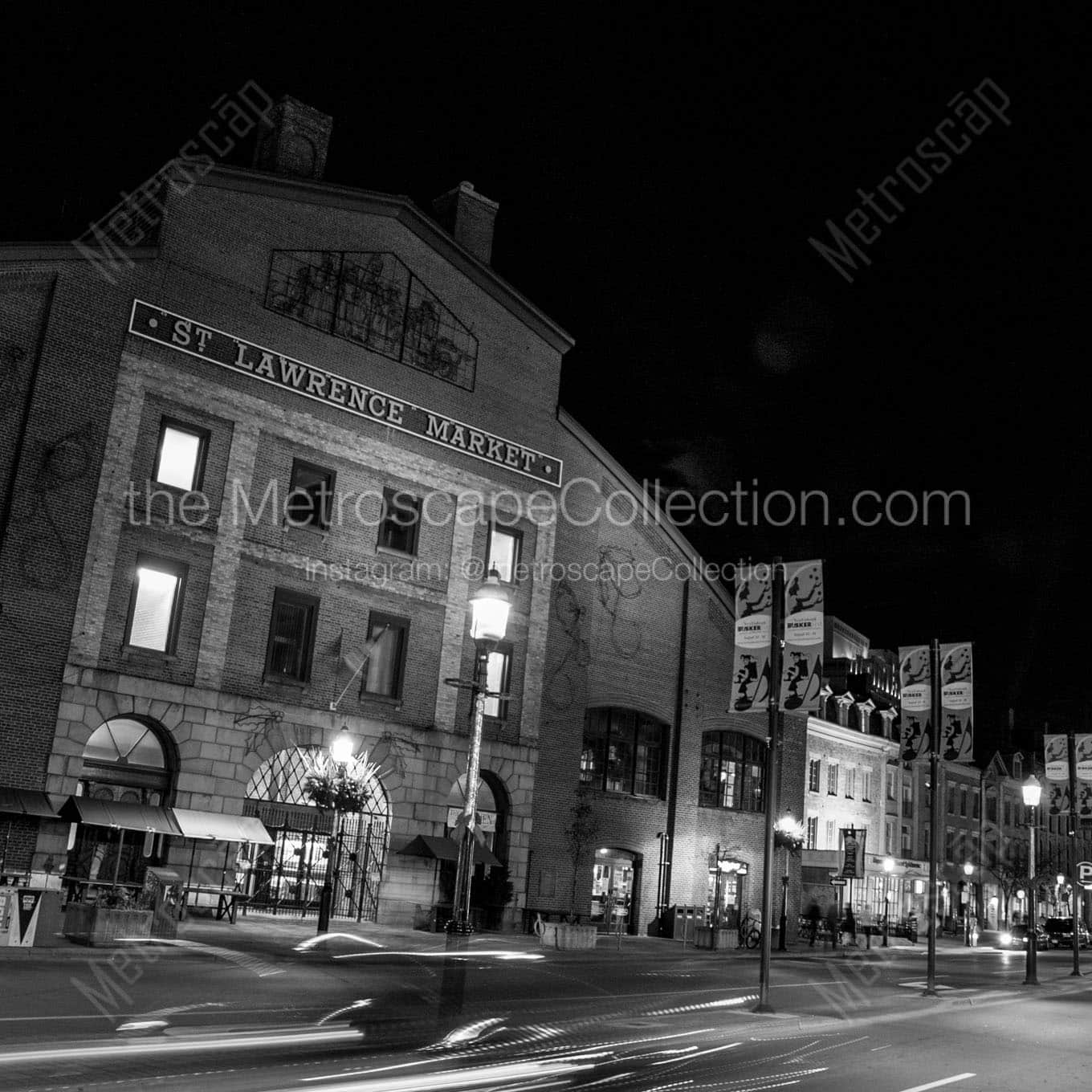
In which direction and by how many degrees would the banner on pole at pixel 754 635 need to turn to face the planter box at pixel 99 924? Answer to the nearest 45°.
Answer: approximately 90° to its right

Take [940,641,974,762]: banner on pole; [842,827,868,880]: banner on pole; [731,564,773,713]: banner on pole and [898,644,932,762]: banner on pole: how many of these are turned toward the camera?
4

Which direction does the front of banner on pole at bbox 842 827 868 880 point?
toward the camera

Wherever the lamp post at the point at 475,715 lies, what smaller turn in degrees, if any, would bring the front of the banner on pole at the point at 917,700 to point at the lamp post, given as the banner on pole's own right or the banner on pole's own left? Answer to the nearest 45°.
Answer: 0° — it already faces it

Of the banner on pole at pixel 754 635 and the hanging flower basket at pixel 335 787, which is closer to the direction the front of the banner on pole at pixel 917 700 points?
the banner on pole

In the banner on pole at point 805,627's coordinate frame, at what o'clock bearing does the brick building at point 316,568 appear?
The brick building is roughly at 4 o'clock from the banner on pole.

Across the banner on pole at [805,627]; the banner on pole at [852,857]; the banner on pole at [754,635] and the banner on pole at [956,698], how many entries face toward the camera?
4

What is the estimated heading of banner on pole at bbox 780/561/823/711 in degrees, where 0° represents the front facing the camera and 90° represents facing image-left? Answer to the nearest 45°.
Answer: approximately 0°

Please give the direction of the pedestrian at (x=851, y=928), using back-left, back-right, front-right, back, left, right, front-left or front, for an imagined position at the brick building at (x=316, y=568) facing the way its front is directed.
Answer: left

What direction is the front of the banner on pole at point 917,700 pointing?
toward the camera

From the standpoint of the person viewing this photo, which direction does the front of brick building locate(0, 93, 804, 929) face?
facing the viewer and to the right of the viewer

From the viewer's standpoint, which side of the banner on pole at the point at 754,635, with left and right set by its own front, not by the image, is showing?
front

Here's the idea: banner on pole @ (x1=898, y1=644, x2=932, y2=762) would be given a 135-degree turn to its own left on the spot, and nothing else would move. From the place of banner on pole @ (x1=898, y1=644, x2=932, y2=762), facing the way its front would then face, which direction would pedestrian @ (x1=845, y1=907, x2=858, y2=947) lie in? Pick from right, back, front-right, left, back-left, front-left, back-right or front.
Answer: front-left

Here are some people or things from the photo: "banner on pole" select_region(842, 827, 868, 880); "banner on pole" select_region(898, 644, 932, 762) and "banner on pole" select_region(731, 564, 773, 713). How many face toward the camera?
3

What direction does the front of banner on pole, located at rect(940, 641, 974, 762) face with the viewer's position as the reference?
facing the viewer
